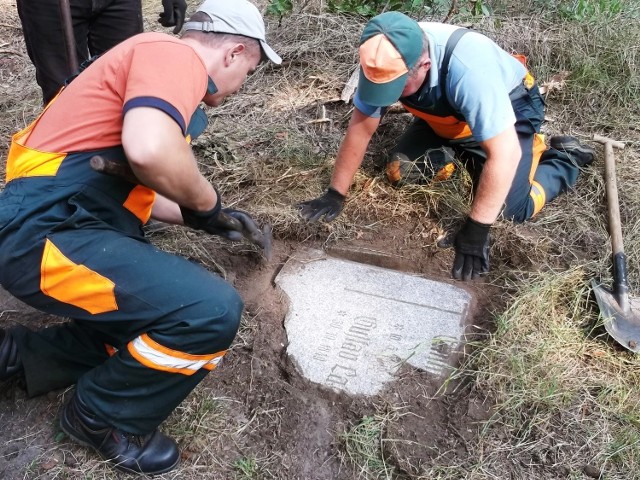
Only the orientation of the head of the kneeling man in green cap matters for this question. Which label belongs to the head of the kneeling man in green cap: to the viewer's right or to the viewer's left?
to the viewer's left

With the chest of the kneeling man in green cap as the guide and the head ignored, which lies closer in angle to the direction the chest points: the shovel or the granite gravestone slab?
the granite gravestone slab

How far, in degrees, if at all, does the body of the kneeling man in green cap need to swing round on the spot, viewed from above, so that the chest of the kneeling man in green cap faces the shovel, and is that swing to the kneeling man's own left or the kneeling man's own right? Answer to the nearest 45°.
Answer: approximately 90° to the kneeling man's own left

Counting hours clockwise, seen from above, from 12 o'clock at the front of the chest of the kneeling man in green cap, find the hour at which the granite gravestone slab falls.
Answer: The granite gravestone slab is roughly at 11 o'clock from the kneeling man in green cap.

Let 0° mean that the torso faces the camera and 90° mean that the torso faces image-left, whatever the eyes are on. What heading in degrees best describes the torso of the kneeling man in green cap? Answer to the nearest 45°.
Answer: approximately 45°
